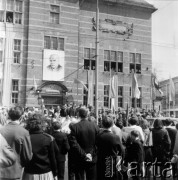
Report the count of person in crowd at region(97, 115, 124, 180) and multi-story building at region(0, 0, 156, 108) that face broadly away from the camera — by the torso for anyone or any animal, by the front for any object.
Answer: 1

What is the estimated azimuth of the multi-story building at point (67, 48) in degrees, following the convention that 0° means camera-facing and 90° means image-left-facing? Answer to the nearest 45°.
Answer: approximately 0°

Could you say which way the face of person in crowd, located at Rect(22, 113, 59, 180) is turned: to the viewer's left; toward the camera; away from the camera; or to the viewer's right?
away from the camera

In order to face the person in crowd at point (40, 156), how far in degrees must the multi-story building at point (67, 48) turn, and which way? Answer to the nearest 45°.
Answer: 0° — it already faces them

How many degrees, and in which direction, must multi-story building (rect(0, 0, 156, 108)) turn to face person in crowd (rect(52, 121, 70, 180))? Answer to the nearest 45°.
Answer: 0° — it already faces them

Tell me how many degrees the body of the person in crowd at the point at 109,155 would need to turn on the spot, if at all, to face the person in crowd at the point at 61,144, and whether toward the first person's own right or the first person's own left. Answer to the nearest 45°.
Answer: approximately 45° to the first person's own left

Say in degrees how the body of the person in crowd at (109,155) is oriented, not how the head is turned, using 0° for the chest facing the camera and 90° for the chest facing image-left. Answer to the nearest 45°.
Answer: approximately 180°

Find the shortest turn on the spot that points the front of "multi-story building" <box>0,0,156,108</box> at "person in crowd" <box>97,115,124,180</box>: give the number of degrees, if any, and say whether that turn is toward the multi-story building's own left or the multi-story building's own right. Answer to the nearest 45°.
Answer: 0° — it already faces them

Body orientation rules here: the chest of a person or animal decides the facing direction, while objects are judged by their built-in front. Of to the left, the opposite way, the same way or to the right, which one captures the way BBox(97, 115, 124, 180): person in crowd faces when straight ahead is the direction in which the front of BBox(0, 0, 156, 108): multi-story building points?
the opposite way

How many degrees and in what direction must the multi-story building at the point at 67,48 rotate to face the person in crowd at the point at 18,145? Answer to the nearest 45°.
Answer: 0° — it already faces them

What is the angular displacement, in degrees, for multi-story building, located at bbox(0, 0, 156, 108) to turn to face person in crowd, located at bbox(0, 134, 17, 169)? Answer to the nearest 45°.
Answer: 0° — it already faces them

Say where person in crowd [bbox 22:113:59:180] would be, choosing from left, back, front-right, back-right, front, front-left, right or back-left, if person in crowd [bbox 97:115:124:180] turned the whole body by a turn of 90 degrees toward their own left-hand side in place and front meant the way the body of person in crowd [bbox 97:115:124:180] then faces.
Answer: front-left

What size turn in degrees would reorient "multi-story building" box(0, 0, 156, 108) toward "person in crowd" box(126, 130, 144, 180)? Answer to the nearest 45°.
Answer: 0° — it already faces them
